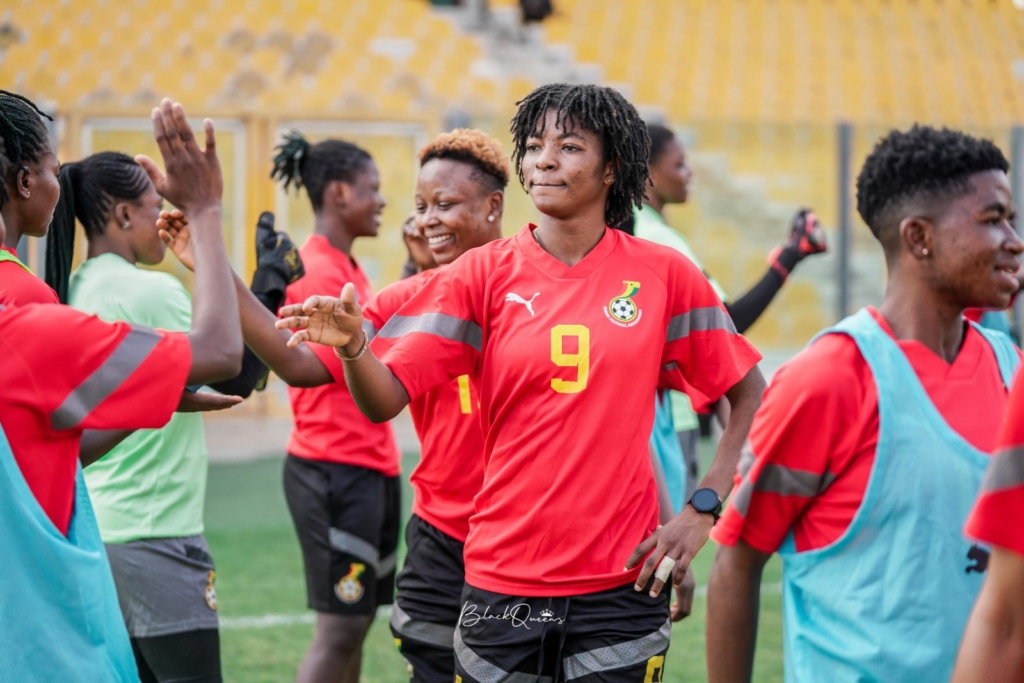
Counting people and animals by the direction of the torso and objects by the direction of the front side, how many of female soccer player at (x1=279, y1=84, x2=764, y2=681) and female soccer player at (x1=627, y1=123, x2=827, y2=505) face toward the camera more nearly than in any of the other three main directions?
1

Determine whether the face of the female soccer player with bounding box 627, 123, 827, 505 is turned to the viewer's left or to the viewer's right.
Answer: to the viewer's right

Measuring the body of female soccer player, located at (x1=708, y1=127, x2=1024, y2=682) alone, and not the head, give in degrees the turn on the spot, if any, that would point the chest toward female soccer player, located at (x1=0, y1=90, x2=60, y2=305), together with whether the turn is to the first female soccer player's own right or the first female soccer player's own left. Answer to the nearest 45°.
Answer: approximately 135° to the first female soccer player's own right

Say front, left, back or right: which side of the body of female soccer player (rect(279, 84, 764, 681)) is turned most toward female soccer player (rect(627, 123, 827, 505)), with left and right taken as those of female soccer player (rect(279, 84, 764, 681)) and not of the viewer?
back

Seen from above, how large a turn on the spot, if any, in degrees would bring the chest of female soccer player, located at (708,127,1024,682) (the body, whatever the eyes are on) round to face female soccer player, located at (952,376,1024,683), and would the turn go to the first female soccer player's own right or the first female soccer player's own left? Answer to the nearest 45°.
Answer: approximately 45° to the first female soccer player's own right

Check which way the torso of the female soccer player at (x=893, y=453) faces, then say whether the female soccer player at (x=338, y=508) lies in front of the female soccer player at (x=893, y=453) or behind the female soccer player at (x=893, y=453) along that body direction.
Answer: behind

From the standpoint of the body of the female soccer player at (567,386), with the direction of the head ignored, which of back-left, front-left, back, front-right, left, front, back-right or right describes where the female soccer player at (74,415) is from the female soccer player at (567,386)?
front-right

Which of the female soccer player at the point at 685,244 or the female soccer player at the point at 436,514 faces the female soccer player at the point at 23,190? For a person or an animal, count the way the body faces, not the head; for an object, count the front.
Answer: the female soccer player at the point at 436,514

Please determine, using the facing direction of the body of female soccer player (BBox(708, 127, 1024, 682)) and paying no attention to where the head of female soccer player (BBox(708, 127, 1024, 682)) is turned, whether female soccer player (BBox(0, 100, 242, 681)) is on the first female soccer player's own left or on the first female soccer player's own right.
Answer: on the first female soccer player's own right
